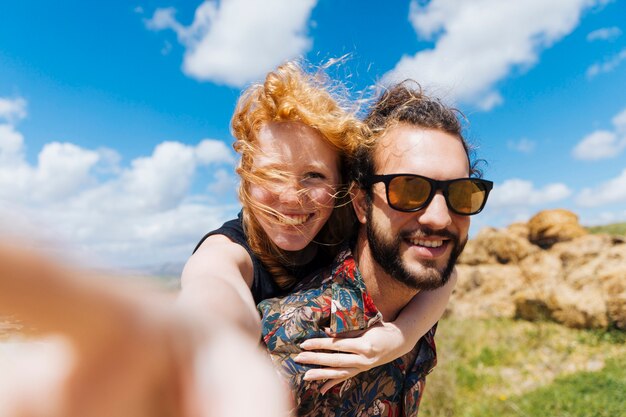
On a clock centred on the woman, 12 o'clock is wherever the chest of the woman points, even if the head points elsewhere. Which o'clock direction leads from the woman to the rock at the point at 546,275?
The rock is roughly at 7 o'clock from the woman.

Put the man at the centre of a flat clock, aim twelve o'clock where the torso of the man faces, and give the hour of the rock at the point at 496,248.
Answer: The rock is roughly at 8 o'clock from the man.

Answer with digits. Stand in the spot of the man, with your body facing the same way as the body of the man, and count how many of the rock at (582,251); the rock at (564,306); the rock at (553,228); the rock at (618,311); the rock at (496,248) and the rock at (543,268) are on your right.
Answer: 0

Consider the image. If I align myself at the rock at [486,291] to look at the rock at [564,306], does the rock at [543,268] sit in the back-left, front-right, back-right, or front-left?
front-left

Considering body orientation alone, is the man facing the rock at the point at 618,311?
no

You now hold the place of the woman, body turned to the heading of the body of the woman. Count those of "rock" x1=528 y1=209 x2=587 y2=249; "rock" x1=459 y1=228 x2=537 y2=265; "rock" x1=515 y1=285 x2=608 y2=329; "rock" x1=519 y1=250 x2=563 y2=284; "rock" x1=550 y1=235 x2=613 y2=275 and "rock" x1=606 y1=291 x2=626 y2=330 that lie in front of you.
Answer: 0

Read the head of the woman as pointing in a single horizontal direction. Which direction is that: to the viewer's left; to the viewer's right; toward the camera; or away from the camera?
toward the camera

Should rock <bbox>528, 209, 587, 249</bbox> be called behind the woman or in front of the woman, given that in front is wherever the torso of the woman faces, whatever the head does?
behind

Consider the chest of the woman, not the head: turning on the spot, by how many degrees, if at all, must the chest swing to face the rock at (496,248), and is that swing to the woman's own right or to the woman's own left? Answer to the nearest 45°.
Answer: approximately 135° to the woman's own left

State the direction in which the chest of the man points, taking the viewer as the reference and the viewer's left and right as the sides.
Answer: facing the viewer and to the right of the viewer

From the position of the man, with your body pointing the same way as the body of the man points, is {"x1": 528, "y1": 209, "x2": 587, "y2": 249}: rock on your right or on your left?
on your left

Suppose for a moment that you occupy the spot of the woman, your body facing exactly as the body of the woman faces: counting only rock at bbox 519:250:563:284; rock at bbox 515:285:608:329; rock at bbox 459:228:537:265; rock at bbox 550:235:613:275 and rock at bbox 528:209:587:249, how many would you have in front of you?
0

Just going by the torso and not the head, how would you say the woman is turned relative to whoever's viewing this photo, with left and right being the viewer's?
facing the viewer

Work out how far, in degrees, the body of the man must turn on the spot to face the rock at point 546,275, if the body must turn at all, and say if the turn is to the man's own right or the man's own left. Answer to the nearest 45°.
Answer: approximately 135° to the man's own left

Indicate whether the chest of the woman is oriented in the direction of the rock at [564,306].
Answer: no

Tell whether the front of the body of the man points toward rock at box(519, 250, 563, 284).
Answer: no

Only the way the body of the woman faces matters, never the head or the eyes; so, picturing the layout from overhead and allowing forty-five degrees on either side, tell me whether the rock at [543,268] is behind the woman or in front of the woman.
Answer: behind
